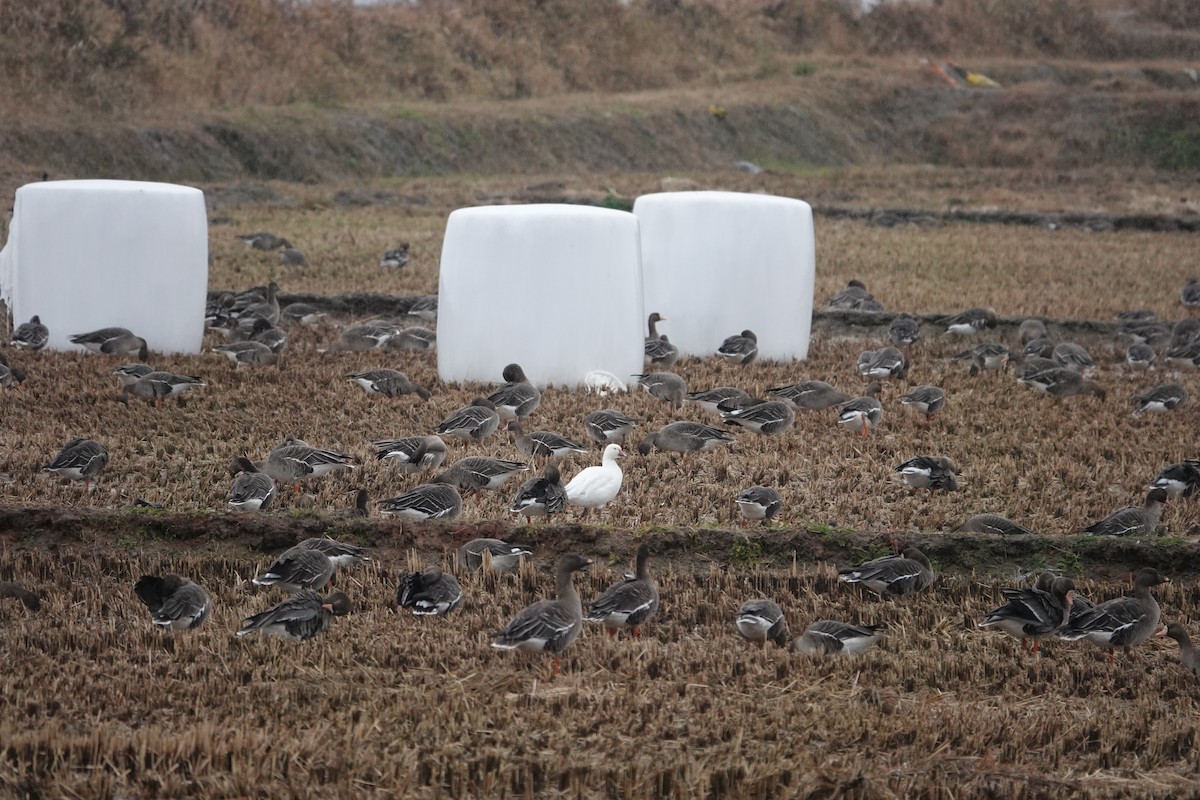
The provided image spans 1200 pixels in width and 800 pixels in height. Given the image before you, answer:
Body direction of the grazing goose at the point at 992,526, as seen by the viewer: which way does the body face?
to the viewer's left

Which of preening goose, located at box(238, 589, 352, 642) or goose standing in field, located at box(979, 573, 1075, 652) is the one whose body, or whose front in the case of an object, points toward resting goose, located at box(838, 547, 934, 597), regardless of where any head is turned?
preening goose, located at box(238, 589, 352, 642)

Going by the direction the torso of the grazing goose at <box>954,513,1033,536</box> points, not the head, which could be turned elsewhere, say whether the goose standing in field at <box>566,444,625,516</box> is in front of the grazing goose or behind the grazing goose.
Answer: in front

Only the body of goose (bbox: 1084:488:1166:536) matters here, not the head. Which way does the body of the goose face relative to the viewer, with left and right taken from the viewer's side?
facing to the right of the viewer

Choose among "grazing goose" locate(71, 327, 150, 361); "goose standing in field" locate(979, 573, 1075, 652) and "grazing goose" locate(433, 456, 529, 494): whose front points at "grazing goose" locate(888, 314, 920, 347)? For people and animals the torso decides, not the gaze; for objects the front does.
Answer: "grazing goose" locate(71, 327, 150, 361)

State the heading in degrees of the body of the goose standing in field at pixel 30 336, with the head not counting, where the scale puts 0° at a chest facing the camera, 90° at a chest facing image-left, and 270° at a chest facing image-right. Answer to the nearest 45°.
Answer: approximately 225°

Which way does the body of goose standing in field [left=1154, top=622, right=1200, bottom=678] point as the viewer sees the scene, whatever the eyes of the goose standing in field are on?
to the viewer's left

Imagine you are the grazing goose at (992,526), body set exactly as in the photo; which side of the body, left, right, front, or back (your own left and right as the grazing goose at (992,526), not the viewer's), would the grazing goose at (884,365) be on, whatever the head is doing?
right

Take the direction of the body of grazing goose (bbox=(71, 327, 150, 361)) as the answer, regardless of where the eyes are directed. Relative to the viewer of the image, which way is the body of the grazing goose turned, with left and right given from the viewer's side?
facing to the right of the viewer

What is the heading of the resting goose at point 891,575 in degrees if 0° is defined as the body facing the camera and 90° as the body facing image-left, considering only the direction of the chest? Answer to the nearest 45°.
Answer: approximately 270°

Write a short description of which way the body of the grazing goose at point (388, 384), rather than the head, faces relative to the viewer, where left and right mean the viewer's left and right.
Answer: facing to the right of the viewer

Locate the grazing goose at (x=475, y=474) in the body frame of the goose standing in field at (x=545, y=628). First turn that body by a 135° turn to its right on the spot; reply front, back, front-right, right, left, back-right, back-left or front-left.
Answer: back-right
